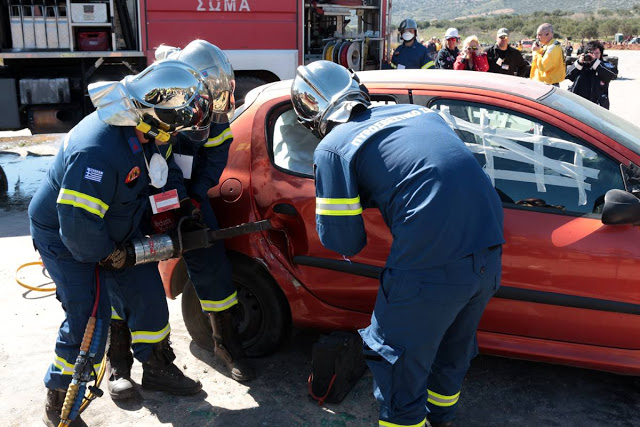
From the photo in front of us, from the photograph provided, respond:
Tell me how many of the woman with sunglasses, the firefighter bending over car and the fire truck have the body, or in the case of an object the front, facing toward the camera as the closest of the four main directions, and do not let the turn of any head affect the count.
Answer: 1

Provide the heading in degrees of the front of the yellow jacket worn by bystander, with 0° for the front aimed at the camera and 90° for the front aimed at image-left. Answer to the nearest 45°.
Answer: approximately 45°

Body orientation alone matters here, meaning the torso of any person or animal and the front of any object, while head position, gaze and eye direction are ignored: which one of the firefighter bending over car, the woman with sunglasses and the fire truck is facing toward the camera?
the woman with sunglasses

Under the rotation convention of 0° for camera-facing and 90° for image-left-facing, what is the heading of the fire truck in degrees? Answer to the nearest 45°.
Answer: approximately 90°

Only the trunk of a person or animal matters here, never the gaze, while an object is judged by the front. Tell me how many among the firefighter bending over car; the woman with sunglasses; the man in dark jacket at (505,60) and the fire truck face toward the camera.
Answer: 2

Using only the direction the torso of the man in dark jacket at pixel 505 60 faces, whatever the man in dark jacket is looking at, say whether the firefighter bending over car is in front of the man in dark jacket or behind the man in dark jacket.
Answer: in front

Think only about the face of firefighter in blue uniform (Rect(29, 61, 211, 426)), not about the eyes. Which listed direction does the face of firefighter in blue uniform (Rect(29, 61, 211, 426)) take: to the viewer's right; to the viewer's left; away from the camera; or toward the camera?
to the viewer's right

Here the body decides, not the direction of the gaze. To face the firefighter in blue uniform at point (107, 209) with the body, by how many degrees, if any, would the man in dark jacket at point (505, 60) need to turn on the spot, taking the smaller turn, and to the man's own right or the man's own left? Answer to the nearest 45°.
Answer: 0° — they already face them

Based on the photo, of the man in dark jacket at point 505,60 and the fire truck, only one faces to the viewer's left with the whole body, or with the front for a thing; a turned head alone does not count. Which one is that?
the fire truck

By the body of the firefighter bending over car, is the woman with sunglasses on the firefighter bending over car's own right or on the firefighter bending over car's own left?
on the firefighter bending over car's own right
